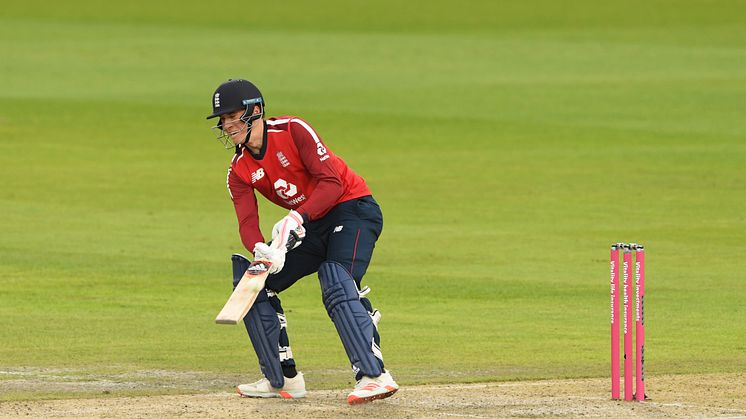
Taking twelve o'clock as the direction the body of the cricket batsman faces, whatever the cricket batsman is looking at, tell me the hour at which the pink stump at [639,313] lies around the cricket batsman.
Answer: The pink stump is roughly at 8 o'clock from the cricket batsman.

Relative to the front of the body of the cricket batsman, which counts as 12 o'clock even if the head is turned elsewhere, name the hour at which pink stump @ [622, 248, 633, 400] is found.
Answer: The pink stump is roughly at 8 o'clock from the cricket batsman.

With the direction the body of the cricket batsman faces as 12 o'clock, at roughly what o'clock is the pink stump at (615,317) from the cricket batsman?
The pink stump is roughly at 8 o'clock from the cricket batsman.
